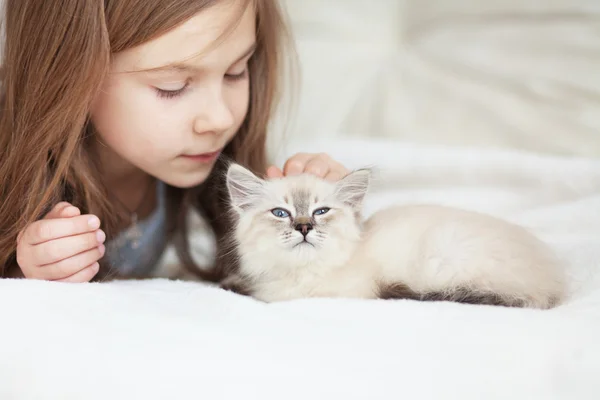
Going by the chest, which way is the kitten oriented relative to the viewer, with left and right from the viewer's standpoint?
facing to the left of the viewer
